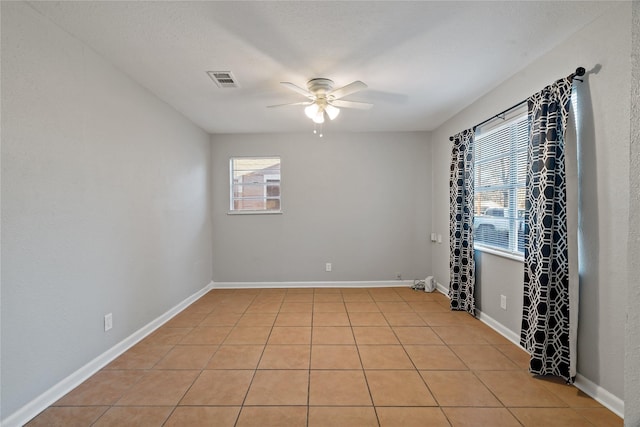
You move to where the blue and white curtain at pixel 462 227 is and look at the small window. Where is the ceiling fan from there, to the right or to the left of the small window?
left

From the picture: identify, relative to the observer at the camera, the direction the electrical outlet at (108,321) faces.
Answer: facing the viewer and to the right of the viewer

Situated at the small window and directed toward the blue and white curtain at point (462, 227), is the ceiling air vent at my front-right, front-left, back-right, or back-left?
front-right

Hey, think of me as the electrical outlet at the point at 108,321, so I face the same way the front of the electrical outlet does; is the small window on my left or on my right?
on my left

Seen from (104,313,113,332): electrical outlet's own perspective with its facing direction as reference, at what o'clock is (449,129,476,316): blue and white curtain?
The blue and white curtain is roughly at 11 o'clock from the electrical outlet.

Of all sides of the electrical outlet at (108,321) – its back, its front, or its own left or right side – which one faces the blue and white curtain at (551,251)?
front
